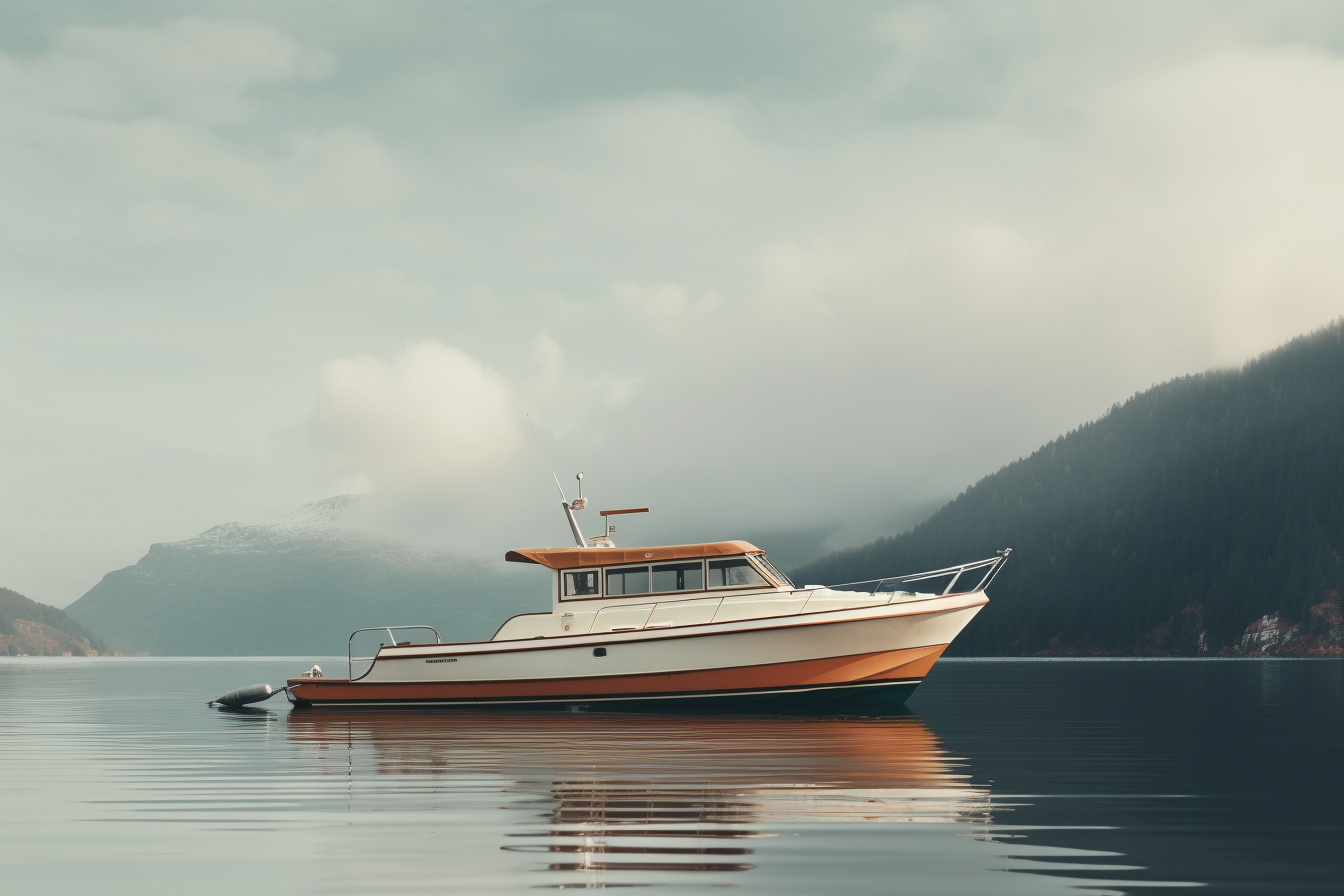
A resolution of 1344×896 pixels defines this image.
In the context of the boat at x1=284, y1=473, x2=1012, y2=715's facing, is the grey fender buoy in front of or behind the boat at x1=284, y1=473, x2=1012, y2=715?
behind

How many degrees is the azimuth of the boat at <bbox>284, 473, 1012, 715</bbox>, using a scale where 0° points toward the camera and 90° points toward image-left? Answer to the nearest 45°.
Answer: approximately 270°
